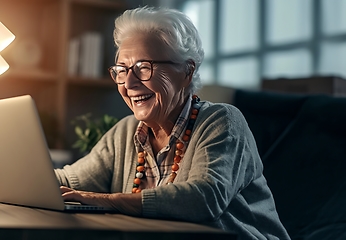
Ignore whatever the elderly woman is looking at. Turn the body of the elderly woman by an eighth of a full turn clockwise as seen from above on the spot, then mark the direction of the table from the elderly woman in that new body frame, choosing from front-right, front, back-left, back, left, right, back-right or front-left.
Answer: left

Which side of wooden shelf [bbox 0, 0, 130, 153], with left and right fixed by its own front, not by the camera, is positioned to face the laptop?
front

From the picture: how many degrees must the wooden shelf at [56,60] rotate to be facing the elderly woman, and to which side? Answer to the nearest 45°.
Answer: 0° — it already faces them

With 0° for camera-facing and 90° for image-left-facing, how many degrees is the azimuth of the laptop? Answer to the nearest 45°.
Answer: approximately 225°

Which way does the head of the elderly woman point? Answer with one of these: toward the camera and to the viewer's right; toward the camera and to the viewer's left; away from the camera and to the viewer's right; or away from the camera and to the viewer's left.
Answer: toward the camera and to the viewer's left

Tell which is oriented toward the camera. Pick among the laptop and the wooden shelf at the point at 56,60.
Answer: the wooden shelf

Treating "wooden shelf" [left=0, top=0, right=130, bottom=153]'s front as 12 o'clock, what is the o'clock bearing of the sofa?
The sofa is roughly at 11 o'clock from the wooden shelf.

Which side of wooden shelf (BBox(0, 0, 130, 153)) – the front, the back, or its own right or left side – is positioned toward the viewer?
front

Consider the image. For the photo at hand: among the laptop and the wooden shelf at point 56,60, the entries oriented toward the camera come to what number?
1

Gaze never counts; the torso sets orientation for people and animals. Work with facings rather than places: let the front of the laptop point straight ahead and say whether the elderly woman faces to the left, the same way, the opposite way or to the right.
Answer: the opposite way

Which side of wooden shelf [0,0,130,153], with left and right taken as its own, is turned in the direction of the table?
front
